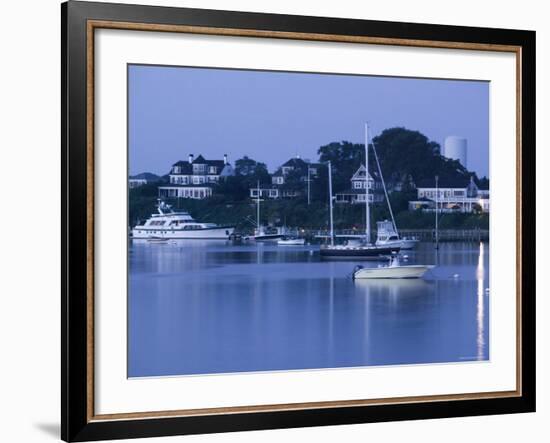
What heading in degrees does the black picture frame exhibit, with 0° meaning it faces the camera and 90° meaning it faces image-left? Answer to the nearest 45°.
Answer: approximately 315°
